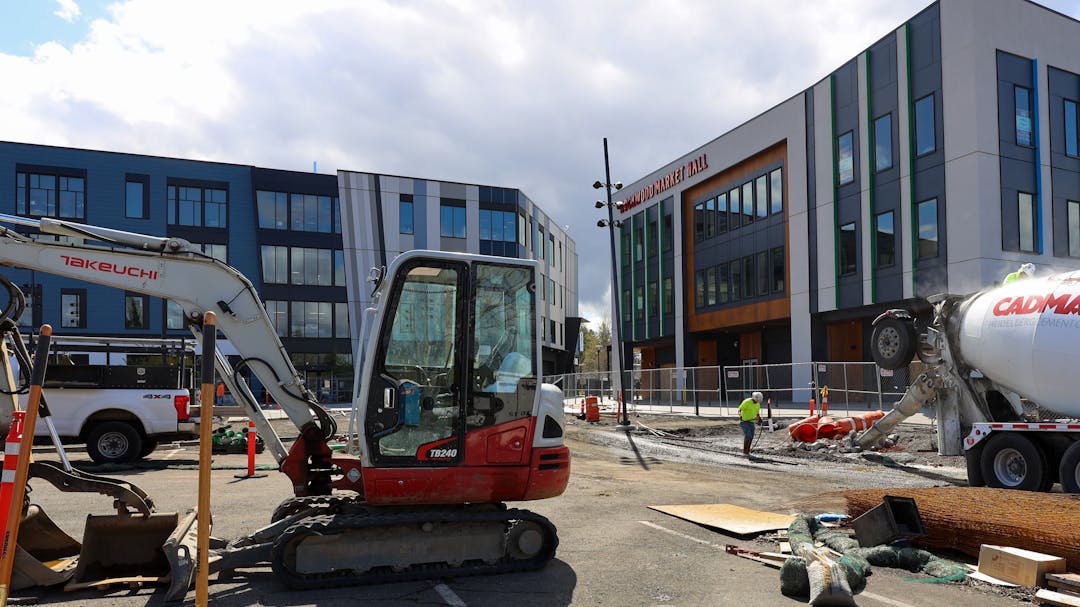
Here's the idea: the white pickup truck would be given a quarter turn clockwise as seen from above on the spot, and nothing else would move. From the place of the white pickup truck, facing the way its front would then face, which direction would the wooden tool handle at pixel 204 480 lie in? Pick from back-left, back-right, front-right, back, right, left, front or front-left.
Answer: back

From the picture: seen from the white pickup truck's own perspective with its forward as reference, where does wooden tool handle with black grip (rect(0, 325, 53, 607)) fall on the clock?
The wooden tool handle with black grip is roughly at 9 o'clock from the white pickup truck.

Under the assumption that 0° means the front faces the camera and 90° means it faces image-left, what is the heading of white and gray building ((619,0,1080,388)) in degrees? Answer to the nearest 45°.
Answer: approximately 45°

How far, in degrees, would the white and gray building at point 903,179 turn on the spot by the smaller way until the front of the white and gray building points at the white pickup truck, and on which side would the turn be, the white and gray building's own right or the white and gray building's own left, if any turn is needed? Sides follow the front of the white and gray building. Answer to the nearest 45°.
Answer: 0° — it already faces it

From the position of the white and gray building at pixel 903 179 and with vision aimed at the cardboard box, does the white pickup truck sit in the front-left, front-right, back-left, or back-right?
front-right

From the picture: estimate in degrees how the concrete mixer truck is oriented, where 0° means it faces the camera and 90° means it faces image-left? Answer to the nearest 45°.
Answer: approximately 270°

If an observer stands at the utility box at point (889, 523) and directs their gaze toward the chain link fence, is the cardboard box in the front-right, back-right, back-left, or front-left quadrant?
back-right

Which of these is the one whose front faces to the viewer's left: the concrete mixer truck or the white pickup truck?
the white pickup truck

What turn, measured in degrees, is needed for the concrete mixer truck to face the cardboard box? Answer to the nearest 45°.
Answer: approximately 90° to its right

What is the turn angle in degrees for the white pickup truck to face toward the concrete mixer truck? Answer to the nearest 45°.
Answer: approximately 135° to its left

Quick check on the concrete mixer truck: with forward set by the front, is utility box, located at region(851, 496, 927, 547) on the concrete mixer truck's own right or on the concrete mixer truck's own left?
on the concrete mixer truck's own right

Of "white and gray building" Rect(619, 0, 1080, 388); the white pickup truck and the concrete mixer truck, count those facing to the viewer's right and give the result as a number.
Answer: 1

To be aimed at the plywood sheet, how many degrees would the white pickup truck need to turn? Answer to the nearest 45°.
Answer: approximately 135° to its left

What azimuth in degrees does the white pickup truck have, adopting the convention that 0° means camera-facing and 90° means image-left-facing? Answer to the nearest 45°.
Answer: approximately 90°
